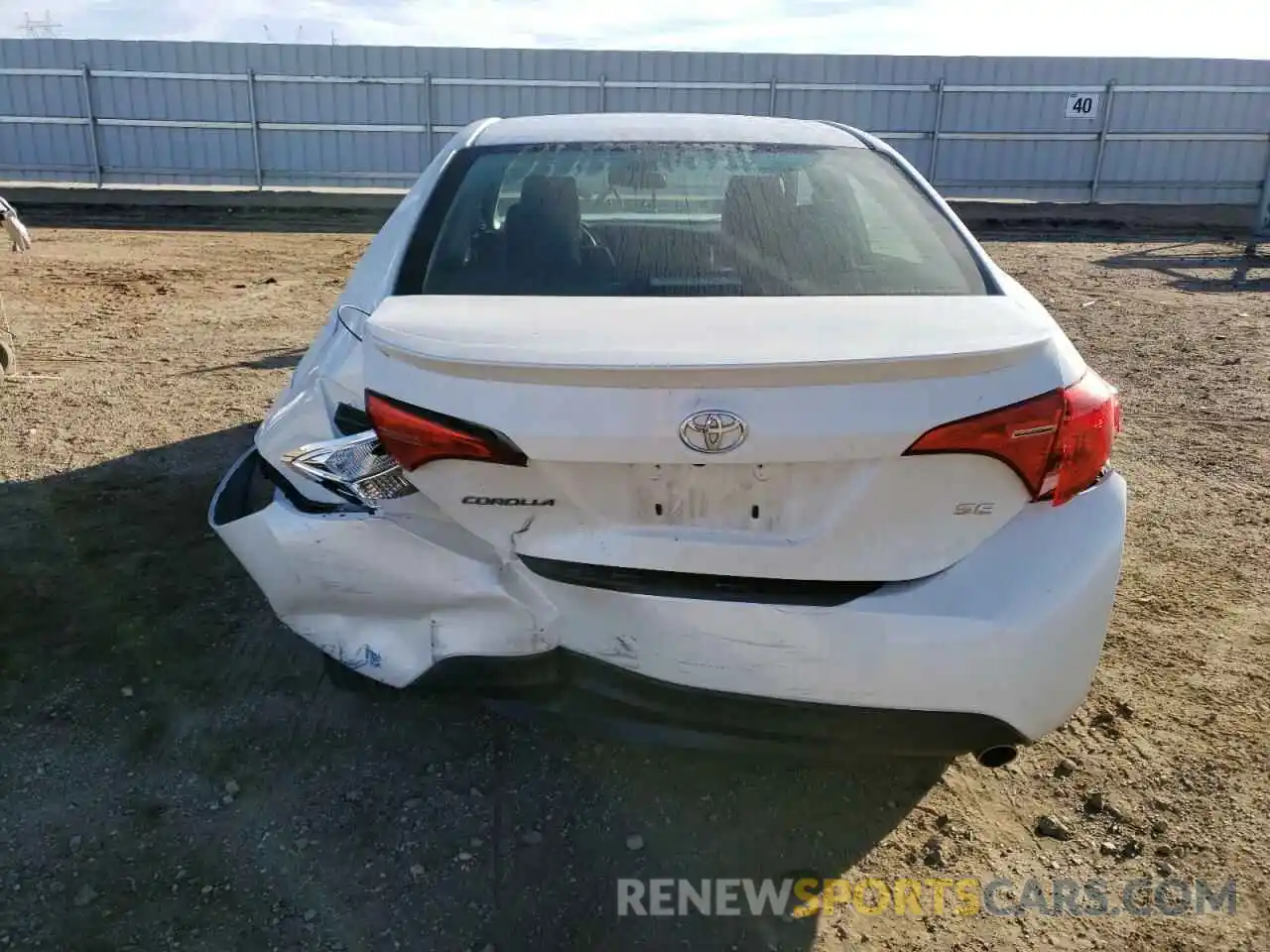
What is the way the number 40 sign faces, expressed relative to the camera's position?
facing the viewer

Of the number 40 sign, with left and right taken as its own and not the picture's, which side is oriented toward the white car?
front
